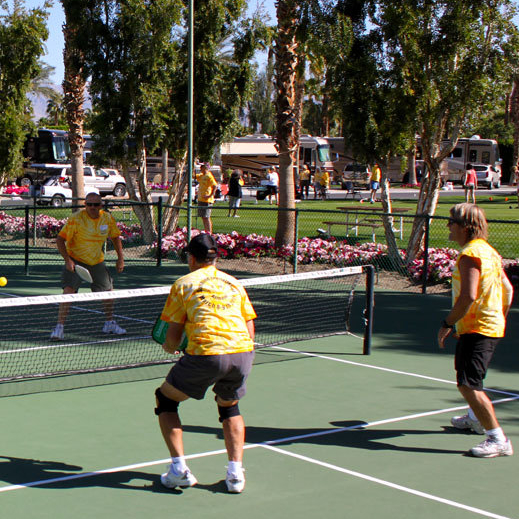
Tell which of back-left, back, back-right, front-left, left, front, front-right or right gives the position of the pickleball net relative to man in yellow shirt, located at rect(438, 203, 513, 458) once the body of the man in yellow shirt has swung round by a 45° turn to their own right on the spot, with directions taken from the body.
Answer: front

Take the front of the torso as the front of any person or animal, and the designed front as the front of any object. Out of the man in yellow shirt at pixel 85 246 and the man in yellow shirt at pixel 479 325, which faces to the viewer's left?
the man in yellow shirt at pixel 479 325

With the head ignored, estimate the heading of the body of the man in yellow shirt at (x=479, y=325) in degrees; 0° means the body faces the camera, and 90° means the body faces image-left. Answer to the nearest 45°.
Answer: approximately 90°

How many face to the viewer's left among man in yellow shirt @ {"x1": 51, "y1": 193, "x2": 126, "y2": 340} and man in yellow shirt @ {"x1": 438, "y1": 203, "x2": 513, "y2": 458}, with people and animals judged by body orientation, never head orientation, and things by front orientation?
1

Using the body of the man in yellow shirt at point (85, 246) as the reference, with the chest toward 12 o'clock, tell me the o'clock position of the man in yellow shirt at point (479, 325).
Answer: the man in yellow shirt at point (479, 325) is roughly at 11 o'clock from the man in yellow shirt at point (85, 246).

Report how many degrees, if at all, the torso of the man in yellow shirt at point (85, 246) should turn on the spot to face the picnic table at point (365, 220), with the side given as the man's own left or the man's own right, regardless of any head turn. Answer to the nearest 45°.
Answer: approximately 135° to the man's own left

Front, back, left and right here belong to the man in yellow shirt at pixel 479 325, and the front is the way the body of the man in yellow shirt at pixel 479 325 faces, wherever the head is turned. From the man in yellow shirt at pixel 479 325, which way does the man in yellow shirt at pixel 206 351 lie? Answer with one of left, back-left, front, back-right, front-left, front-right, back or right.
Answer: front-left

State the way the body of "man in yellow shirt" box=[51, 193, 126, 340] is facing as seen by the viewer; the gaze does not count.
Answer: toward the camera

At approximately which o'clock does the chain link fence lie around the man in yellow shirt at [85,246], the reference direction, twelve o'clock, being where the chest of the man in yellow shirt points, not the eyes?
The chain link fence is roughly at 7 o'clock from the man in yellow shirt.

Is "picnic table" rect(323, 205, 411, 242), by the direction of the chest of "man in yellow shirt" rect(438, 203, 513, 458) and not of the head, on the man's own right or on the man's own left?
on the man's own right

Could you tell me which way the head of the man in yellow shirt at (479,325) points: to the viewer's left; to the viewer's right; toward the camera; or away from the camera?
to the viewer's left

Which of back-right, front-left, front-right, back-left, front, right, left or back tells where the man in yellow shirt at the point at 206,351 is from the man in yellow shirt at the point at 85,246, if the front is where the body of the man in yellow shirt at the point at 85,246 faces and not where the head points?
front

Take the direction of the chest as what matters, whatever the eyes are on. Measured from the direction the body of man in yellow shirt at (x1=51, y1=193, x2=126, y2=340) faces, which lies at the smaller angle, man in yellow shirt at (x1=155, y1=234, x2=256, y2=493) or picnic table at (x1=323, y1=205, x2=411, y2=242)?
the man in yellow shirt

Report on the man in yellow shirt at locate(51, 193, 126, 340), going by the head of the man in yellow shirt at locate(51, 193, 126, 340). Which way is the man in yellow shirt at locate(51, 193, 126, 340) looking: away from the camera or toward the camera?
toward the camera

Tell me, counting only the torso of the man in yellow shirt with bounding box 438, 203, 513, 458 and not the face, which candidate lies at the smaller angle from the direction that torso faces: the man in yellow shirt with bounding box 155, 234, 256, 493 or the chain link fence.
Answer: the man in yellow shirt
